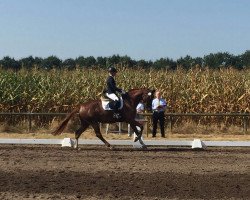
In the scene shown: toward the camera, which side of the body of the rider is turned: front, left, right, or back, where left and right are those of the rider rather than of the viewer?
right

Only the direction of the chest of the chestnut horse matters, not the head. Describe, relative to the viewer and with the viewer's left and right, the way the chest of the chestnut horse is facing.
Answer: facing to the right of the viewer
